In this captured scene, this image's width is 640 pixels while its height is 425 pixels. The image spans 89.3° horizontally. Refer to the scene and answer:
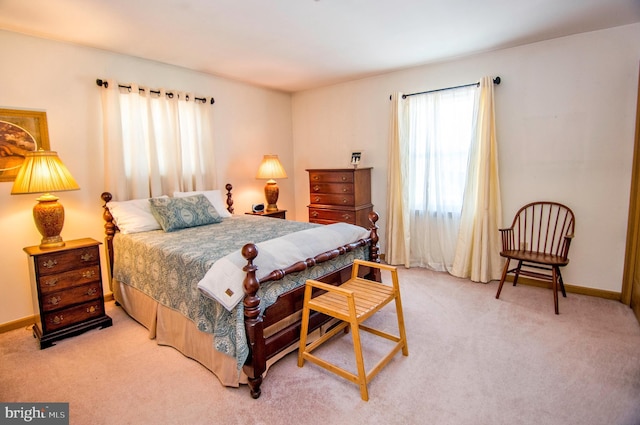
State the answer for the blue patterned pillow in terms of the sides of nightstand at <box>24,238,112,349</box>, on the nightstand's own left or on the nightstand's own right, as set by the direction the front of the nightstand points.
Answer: on the nightstand's own left

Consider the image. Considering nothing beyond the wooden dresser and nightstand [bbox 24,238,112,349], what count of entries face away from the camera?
0

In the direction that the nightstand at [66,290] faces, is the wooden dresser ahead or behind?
ahead

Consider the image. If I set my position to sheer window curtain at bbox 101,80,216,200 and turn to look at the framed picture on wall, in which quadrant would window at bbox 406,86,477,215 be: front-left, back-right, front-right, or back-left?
back-left

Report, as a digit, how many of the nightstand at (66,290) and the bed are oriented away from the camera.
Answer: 0

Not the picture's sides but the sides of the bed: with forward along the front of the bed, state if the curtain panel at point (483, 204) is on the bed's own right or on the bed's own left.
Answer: on the bed's own left

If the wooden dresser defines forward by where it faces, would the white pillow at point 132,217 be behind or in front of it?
in front

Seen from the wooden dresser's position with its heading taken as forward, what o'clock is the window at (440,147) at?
The window is roughly at 8 o'clock from the wooden dresser.

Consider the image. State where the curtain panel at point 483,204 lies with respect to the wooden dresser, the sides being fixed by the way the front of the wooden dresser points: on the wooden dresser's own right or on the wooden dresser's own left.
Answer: on the wooden dresser's own left

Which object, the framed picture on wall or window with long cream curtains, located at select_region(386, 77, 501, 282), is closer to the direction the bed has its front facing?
the window with long cream curtains

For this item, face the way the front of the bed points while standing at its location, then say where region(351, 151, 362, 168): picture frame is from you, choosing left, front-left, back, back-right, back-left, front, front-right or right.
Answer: left

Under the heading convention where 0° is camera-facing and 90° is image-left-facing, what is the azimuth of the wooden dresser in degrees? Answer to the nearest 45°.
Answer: approximately 45°
